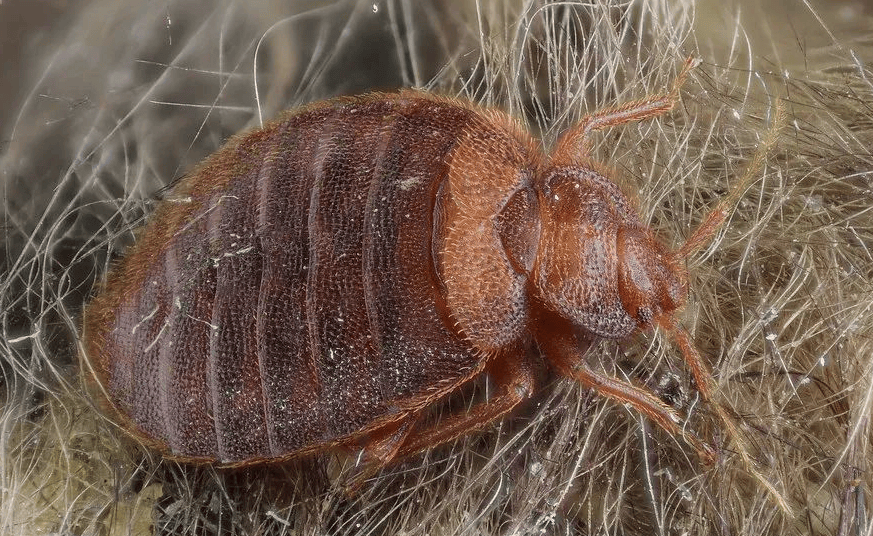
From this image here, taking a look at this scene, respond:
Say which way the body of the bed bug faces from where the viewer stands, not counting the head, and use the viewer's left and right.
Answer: facing to the right of the viewer
